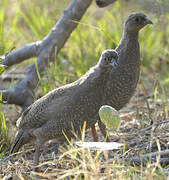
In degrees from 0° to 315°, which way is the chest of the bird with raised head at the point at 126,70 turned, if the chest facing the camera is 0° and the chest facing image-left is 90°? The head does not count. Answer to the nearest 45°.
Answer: approximately 270°

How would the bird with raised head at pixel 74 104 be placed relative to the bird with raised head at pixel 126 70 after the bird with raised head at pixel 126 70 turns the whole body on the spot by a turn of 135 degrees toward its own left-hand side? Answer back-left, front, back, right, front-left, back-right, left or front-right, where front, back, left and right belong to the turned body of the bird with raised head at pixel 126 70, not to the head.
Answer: left
